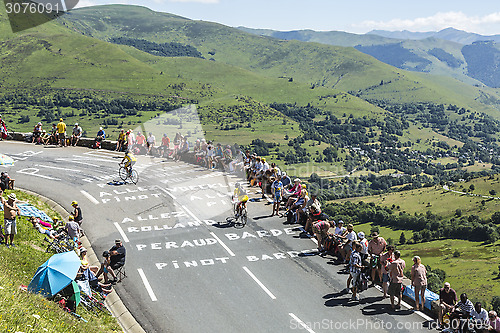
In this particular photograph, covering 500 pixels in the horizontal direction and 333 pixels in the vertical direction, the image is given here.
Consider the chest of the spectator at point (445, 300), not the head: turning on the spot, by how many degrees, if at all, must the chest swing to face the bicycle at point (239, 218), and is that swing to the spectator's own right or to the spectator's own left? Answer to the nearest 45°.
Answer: approximately 90° to the spectator's own right

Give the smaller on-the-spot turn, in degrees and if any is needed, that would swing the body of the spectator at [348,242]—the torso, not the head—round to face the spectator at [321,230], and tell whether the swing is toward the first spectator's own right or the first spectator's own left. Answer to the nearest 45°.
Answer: approximately 45° to the first spectator's own right

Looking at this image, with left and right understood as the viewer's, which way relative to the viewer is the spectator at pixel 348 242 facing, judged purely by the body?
facing to the left of the viewer

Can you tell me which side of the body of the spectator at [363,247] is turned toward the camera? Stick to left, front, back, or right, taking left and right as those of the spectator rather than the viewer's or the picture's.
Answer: left
